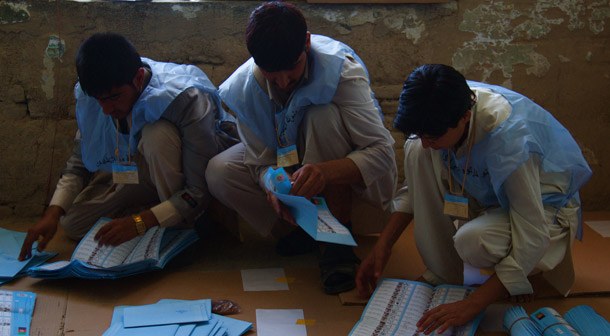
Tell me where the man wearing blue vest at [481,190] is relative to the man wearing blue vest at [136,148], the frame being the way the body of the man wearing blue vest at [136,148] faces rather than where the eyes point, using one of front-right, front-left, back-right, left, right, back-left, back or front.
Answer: left

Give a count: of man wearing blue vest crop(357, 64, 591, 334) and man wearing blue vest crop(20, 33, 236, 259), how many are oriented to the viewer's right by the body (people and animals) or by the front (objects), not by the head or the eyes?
0

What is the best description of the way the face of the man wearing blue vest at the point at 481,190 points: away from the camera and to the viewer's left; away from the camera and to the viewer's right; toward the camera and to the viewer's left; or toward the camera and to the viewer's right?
toward the camera and to the viewer's left

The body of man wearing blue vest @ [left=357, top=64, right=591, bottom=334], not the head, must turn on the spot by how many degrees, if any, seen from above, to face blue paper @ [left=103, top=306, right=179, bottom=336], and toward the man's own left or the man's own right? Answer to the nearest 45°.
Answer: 0° — they already face it

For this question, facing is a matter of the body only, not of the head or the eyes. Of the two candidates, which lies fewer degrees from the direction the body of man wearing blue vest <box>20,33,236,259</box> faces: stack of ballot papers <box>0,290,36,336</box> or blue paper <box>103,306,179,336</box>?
the stack of ballot papers

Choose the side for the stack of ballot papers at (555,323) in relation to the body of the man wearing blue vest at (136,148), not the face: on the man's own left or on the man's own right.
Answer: on the man's own left

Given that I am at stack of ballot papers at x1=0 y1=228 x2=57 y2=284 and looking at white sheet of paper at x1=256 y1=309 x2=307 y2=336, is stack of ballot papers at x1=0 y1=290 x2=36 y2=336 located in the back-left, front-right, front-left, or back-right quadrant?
front-right

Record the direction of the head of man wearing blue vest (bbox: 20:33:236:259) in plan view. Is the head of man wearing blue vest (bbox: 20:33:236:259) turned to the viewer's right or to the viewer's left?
to the viewer's left

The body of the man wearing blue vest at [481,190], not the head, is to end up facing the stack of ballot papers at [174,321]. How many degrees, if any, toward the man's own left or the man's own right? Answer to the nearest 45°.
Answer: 0° — they already face it

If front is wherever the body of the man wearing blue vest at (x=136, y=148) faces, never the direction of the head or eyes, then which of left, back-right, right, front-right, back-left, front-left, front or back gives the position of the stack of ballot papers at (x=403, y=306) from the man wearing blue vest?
left

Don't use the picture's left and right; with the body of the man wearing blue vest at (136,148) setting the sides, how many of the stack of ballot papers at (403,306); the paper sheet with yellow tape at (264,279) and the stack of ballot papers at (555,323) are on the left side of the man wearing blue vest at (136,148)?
3

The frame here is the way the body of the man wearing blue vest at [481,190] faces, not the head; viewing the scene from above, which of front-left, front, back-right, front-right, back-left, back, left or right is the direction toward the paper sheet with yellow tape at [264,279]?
front-right

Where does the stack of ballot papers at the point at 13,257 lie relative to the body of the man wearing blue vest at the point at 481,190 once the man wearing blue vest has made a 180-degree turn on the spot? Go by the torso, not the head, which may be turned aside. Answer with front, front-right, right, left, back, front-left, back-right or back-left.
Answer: back-left

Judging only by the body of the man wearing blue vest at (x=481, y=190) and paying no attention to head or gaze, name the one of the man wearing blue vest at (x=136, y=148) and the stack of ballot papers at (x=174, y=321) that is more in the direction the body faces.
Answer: the stack of ballot papers
